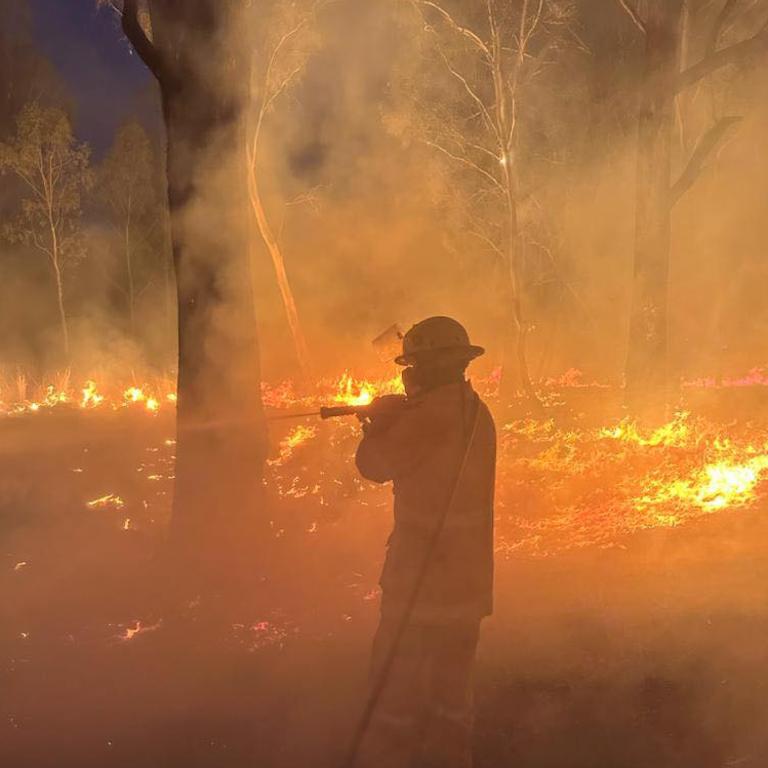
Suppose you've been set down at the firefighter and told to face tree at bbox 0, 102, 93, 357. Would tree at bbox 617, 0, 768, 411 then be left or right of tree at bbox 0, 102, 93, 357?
right

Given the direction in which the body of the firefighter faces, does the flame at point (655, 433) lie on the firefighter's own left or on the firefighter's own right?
on the firefighter's own right

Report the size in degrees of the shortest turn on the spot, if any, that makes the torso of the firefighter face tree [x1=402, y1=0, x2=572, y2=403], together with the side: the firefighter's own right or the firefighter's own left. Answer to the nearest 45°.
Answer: approximately 90° to the firefighter's own right

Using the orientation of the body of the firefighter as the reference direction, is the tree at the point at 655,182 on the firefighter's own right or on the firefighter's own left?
on the firefighter's own right

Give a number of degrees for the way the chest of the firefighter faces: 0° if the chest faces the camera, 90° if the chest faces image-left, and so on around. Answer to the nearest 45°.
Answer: approximately 90°

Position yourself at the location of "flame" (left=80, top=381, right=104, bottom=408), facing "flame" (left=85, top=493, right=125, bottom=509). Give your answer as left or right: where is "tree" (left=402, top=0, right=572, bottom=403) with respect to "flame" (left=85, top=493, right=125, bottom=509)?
left
